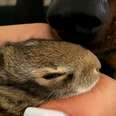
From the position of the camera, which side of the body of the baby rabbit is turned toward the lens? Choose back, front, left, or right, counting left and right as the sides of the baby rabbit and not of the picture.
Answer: right
